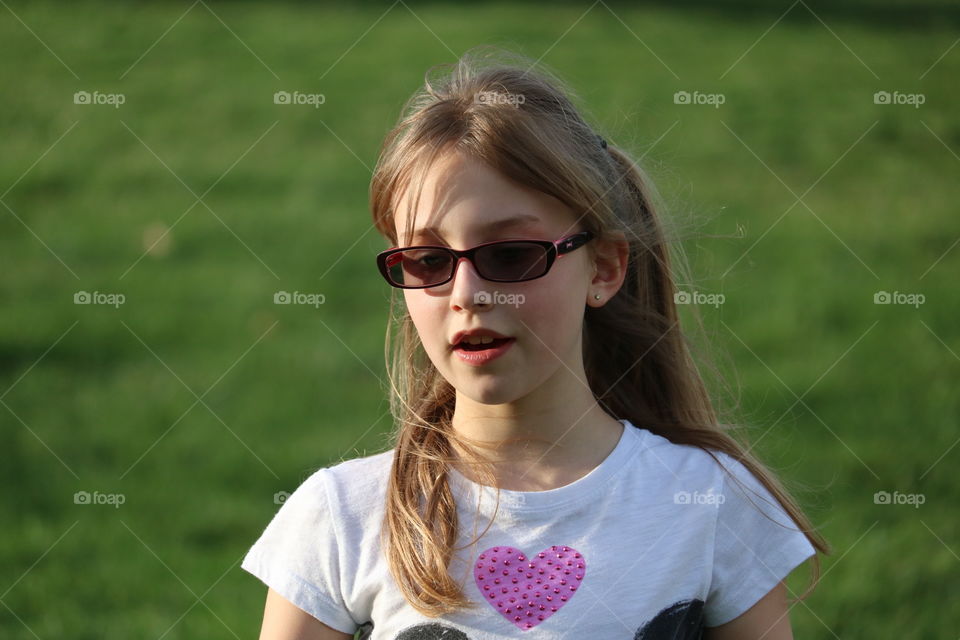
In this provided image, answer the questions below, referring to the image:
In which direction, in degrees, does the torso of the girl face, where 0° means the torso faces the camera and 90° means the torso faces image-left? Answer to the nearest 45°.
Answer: approximately 0°
